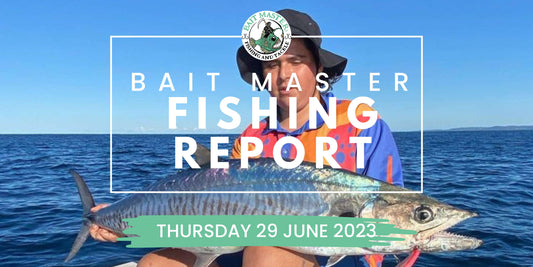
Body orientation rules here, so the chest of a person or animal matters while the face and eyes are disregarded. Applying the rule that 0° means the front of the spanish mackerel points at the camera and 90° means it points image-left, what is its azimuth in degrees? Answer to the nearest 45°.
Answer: approximately 270°
